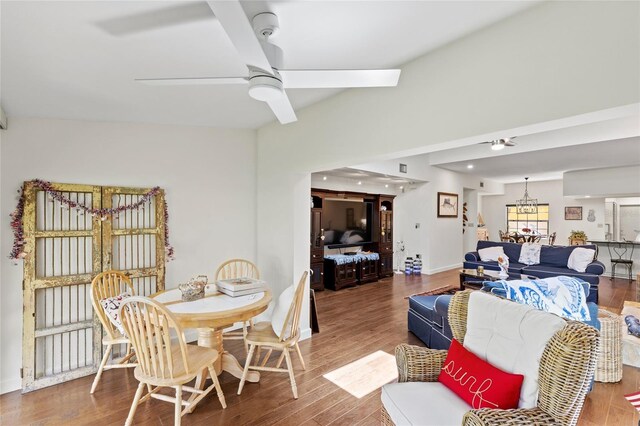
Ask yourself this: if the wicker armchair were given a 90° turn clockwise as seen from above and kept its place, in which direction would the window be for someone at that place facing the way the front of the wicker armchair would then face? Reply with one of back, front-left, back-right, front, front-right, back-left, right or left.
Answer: front-right

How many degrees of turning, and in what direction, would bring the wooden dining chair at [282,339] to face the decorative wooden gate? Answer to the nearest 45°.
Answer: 0° — it already faces it

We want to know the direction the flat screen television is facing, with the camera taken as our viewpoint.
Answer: facing the viewer and to the right of the viewer

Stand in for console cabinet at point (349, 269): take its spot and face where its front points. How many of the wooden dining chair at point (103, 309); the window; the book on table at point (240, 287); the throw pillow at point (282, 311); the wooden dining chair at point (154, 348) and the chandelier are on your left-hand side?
2

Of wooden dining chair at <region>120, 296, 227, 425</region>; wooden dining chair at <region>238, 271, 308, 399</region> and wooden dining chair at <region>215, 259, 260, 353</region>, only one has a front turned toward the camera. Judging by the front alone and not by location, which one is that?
wooden dining chair at <region>215, 259, 260, 353</region>

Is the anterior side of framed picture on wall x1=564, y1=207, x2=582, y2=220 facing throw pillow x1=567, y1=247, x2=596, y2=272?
yes

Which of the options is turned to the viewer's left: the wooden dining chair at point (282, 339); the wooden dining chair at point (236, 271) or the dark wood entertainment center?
the wooden dining chair at point (282, 339)

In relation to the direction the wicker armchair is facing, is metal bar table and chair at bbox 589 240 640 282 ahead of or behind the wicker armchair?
behind

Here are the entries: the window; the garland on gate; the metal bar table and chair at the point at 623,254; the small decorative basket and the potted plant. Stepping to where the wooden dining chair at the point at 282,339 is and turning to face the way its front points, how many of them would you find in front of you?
2

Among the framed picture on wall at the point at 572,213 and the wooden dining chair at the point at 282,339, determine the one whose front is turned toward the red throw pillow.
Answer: the framed picture on wall

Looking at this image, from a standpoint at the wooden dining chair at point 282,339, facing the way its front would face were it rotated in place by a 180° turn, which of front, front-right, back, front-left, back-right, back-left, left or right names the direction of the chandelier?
front-left

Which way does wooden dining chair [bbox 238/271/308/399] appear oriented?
to the viewer's left

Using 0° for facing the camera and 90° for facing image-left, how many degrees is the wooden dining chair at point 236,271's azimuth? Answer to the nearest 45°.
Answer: approximately 0°

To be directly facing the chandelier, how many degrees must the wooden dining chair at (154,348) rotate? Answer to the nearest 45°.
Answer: approximately 45° to its right

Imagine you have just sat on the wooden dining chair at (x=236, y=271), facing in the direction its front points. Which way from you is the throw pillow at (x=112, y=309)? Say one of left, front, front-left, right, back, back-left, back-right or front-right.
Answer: front-right

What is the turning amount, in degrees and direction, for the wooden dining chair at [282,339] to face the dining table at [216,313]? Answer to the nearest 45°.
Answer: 0° — it already faces it

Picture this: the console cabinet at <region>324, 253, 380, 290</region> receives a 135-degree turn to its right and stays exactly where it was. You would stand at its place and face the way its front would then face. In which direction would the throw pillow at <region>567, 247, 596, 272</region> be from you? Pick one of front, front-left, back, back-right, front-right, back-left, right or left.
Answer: back
